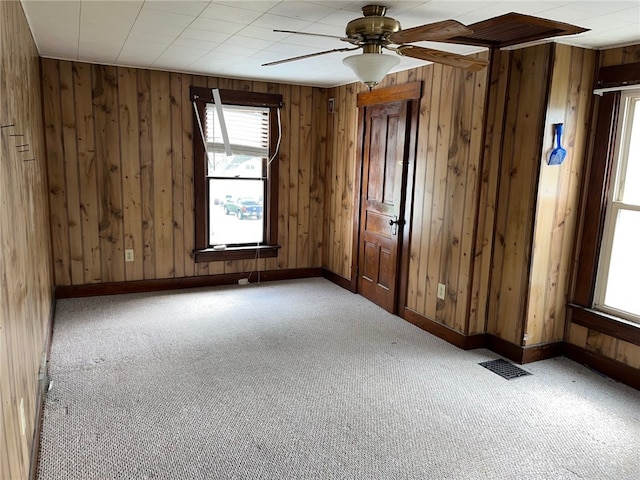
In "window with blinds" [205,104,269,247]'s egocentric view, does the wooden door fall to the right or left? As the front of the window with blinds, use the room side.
on its left

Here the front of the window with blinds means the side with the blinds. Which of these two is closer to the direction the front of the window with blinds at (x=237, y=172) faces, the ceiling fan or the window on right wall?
the ceiling fan

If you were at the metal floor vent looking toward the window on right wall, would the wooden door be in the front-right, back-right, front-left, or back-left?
back-left

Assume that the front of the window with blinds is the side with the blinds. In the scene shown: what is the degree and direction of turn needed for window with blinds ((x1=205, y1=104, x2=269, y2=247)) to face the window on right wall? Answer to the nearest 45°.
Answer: approximately 45° to its left

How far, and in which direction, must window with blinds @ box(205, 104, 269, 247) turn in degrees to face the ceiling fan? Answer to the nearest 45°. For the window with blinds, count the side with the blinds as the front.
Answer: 0° — it already faces it

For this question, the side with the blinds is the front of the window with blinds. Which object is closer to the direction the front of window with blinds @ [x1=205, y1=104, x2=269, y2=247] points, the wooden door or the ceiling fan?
the ceiling fan

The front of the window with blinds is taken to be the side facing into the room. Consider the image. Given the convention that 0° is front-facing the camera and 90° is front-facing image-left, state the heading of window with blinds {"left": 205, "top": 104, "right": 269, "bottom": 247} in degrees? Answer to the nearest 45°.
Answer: approximately 0°

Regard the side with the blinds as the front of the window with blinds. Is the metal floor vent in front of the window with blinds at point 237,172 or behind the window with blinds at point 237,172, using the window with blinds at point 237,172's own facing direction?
in front
